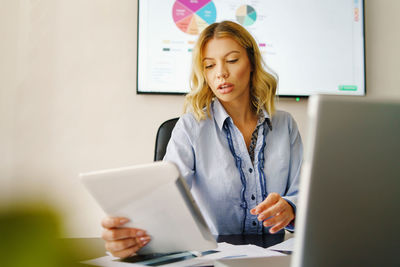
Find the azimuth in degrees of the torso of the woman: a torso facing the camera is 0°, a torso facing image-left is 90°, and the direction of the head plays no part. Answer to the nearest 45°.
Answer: approximately 0°

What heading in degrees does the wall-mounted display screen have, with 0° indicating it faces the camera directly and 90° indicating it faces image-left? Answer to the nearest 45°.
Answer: approximately 0°

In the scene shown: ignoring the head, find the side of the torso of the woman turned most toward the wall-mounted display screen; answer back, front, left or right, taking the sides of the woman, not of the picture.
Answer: back

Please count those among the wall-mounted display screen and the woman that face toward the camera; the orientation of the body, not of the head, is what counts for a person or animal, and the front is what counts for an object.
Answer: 2

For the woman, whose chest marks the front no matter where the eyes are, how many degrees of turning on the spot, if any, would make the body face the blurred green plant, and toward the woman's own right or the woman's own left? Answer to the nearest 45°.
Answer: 0° — they already face it

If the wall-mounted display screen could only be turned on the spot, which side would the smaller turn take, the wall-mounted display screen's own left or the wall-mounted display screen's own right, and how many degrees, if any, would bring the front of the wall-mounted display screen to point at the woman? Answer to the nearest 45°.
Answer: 0° — it already faces them
